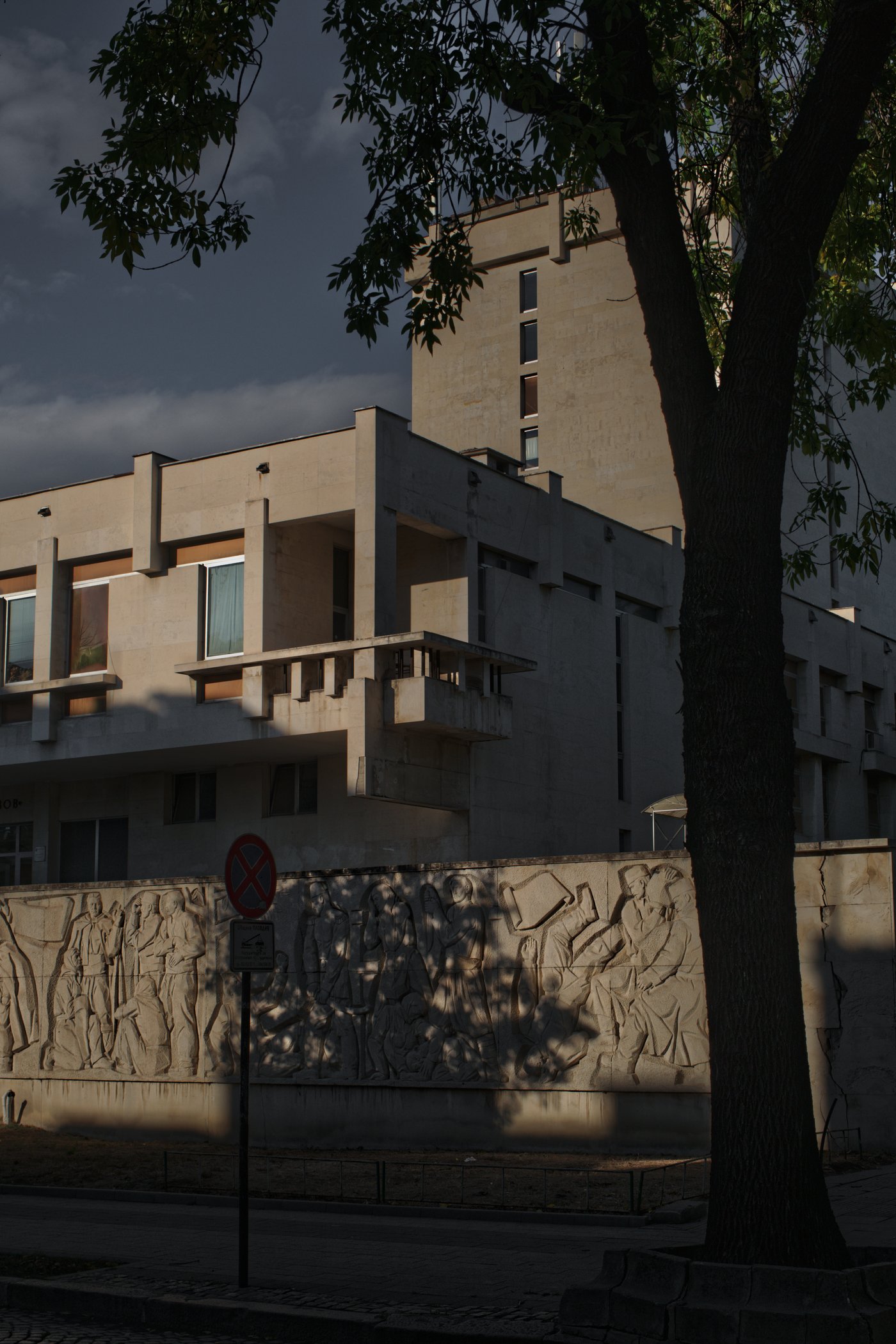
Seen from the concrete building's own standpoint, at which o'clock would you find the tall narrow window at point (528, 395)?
The tall narrow window is roughly at 5 o'clock from the concrete building.

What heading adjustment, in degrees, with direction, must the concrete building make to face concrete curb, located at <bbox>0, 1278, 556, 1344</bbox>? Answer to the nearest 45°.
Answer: approximately 45° to its left

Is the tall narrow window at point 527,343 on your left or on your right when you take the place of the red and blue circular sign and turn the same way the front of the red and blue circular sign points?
on your left

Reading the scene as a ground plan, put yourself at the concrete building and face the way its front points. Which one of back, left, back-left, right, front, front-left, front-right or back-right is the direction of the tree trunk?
front-left

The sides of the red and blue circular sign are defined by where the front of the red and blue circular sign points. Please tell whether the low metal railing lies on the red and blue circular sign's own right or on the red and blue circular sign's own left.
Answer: on the red and blue circular sign's own left

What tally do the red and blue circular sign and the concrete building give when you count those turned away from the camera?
0

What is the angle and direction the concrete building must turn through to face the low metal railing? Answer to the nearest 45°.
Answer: approximately 45° to its left

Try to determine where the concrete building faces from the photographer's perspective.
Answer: facing the viewer and to the left of the viewer

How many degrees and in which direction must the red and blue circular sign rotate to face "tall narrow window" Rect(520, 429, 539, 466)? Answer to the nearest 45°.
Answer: approximately 135° to its left

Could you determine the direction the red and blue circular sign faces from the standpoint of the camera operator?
facing the viewer and to the right of the viewer
